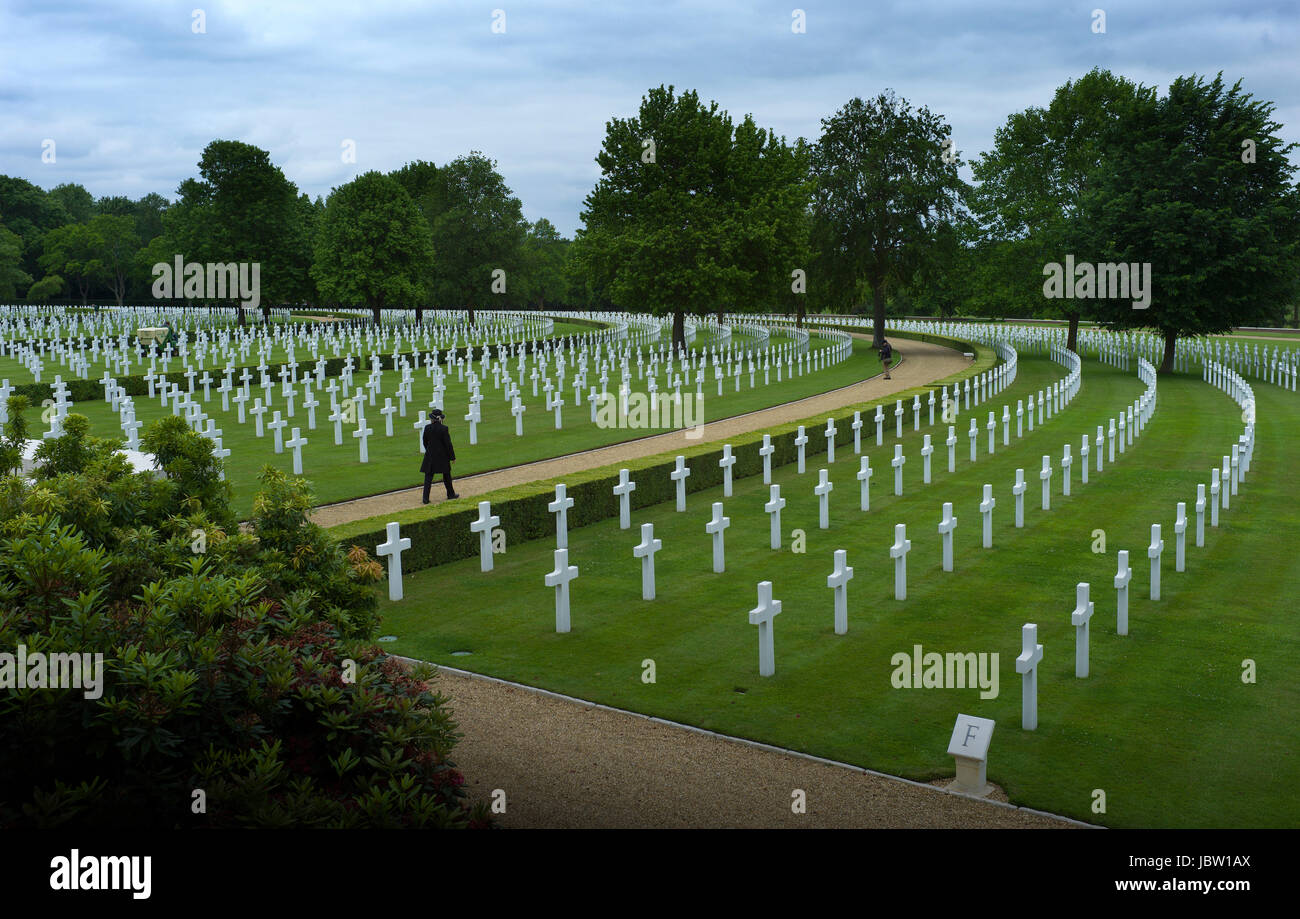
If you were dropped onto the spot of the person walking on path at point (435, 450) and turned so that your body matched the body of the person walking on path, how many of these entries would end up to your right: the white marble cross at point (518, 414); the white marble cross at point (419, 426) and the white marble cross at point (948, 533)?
1

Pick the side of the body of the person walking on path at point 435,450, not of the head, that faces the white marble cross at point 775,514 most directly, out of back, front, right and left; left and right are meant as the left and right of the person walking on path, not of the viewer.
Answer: right

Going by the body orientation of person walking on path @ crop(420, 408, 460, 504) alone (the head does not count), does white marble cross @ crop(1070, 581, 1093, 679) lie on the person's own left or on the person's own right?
on the person's own right

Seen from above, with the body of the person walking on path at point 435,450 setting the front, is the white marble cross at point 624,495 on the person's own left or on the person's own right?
on the person's own right

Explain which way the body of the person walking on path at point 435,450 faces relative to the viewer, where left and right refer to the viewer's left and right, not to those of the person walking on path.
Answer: facing away from the viewer and to the right of the viewer

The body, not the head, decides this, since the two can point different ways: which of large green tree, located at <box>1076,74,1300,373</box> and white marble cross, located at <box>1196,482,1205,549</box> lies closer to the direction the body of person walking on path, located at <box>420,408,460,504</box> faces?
the large green tree

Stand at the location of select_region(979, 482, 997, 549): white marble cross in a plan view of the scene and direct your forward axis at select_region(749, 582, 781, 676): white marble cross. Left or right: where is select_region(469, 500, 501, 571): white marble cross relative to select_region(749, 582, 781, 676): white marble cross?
right
